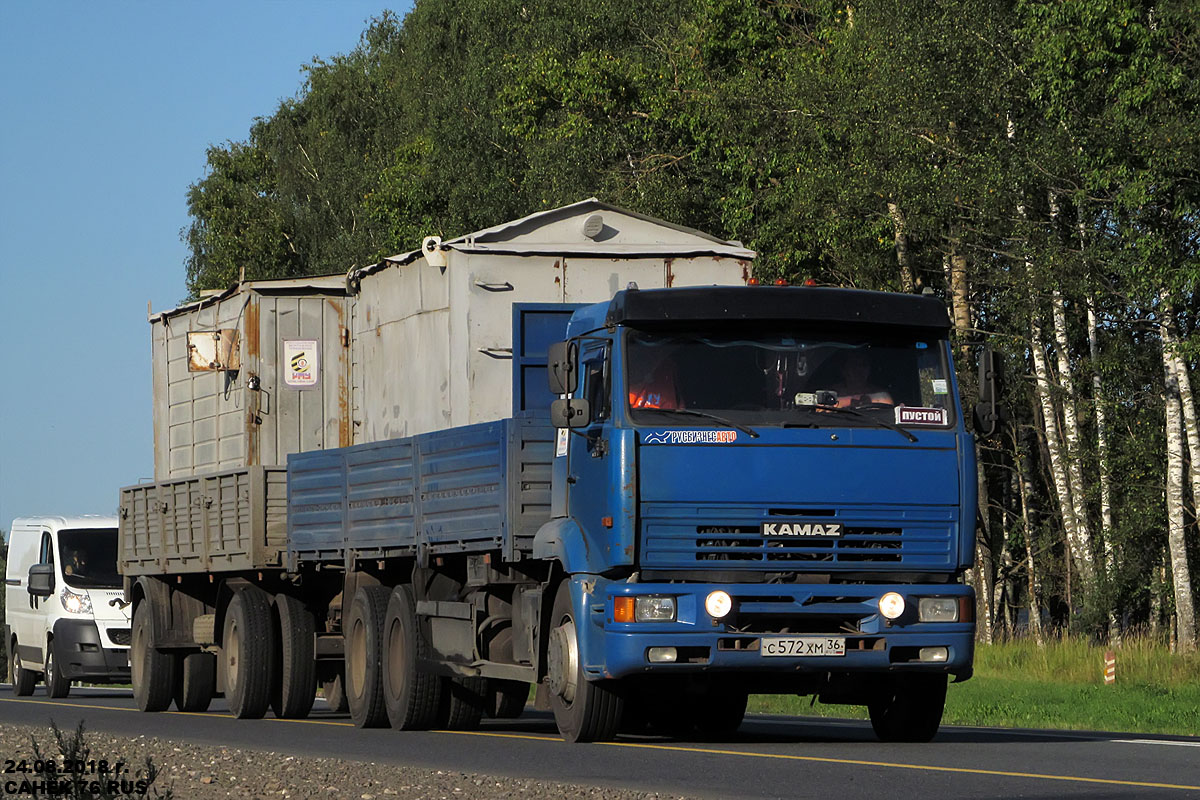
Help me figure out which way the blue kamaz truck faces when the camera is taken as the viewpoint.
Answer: facing the viewer and to the right of the viewer

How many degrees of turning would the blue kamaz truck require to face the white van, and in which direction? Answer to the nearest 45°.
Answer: approximately 180°
